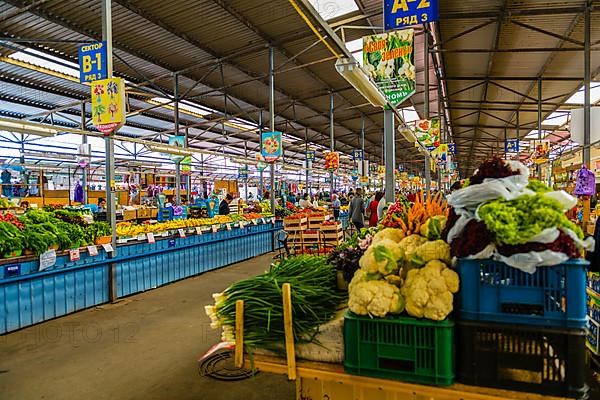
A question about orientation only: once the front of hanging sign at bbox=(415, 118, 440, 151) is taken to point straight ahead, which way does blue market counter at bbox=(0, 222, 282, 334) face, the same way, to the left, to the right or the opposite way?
to the left

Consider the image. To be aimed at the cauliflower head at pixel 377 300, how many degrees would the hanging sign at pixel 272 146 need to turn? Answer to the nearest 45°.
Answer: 0° — it already faces it

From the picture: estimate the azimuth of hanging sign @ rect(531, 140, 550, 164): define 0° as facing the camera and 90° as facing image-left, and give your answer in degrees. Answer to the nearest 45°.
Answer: approximately 0°

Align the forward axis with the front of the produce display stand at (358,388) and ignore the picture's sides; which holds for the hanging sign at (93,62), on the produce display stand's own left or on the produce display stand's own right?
on the produce display stand's own right

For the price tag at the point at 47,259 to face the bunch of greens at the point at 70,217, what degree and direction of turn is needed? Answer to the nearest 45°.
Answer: approximately 135° to its left

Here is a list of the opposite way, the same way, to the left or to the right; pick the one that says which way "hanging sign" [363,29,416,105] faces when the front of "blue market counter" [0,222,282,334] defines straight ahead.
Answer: to the right

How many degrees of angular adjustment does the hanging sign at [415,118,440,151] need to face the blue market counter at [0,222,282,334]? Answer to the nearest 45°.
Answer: approximately 45° to its right

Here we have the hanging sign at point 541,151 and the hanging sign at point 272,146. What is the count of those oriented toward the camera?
2

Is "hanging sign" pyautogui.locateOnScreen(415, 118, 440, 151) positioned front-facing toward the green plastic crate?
yes

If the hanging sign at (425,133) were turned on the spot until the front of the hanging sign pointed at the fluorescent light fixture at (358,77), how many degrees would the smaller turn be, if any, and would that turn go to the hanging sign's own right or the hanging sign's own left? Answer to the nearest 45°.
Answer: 0° — it already faces it

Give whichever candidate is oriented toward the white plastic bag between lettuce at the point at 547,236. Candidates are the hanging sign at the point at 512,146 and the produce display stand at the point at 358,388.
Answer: the hanging sign
